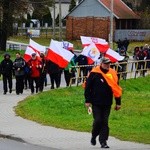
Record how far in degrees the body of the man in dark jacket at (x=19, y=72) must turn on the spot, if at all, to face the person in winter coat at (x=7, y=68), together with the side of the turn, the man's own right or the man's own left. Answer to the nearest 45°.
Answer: approximately 90° to the man's own right

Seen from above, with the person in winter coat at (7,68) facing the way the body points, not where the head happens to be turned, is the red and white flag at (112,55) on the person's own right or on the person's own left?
on the person's own left

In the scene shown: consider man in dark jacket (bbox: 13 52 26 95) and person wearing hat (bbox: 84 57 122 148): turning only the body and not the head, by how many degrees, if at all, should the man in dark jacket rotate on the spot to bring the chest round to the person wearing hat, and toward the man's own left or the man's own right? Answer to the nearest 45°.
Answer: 0° — they already face them

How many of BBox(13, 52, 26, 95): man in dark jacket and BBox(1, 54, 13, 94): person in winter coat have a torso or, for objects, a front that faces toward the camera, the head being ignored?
2

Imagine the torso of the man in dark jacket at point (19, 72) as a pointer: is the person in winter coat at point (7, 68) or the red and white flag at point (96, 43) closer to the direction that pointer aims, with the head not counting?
the person in winter coat

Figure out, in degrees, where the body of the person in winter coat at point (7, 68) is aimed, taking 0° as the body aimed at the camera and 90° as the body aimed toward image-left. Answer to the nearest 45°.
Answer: approximately 0°

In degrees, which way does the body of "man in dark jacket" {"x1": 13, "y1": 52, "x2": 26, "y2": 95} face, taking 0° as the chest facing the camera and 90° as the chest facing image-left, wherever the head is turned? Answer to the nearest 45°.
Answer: approximately 0°

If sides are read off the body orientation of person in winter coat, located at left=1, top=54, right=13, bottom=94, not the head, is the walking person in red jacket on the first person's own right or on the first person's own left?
on the first person's own left
